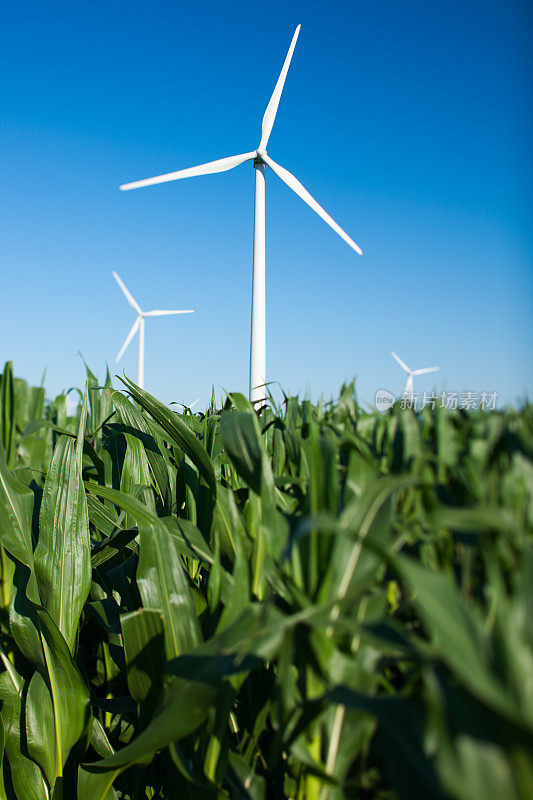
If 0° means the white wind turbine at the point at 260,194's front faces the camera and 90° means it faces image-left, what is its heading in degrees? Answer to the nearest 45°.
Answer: approximately 0°
